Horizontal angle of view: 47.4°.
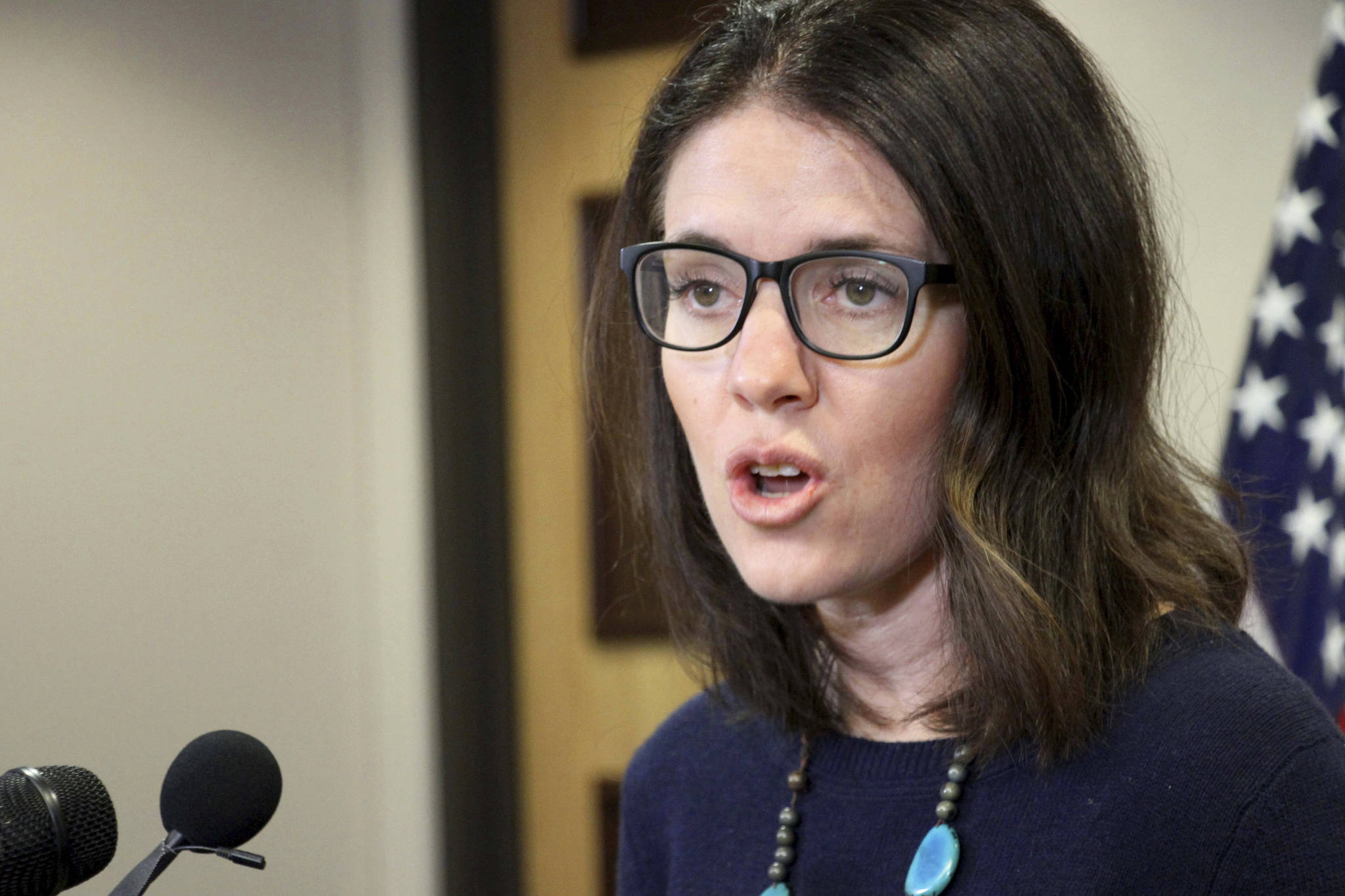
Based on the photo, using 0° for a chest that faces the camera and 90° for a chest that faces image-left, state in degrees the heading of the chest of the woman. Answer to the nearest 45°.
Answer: approximately 45°

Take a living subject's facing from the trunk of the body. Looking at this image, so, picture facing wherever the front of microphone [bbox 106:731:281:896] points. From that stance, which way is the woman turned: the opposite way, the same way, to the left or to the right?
the opposite way

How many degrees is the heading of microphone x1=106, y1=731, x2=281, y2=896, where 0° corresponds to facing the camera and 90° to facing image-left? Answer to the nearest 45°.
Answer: approximately 270°

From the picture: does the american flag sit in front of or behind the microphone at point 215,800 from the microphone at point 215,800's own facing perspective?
in front
